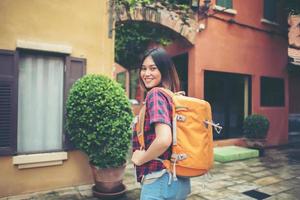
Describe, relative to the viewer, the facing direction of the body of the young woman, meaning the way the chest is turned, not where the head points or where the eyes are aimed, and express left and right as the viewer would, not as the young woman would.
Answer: facing to the left of the viewer

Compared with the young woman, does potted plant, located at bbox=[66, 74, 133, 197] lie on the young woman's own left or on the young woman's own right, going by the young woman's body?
on the young woman's own right

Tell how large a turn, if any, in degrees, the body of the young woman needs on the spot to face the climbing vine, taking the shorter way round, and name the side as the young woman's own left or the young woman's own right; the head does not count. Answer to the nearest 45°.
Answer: approximately 90° to the young woman's own right
